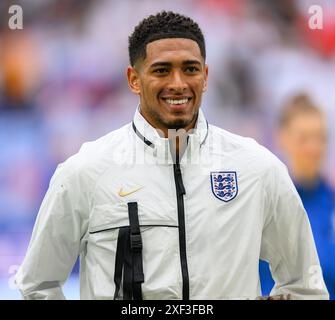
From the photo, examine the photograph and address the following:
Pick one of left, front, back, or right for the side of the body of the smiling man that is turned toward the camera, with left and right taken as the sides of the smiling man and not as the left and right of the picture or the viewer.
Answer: front

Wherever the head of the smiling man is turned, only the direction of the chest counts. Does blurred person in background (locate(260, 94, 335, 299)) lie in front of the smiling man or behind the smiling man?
behind
